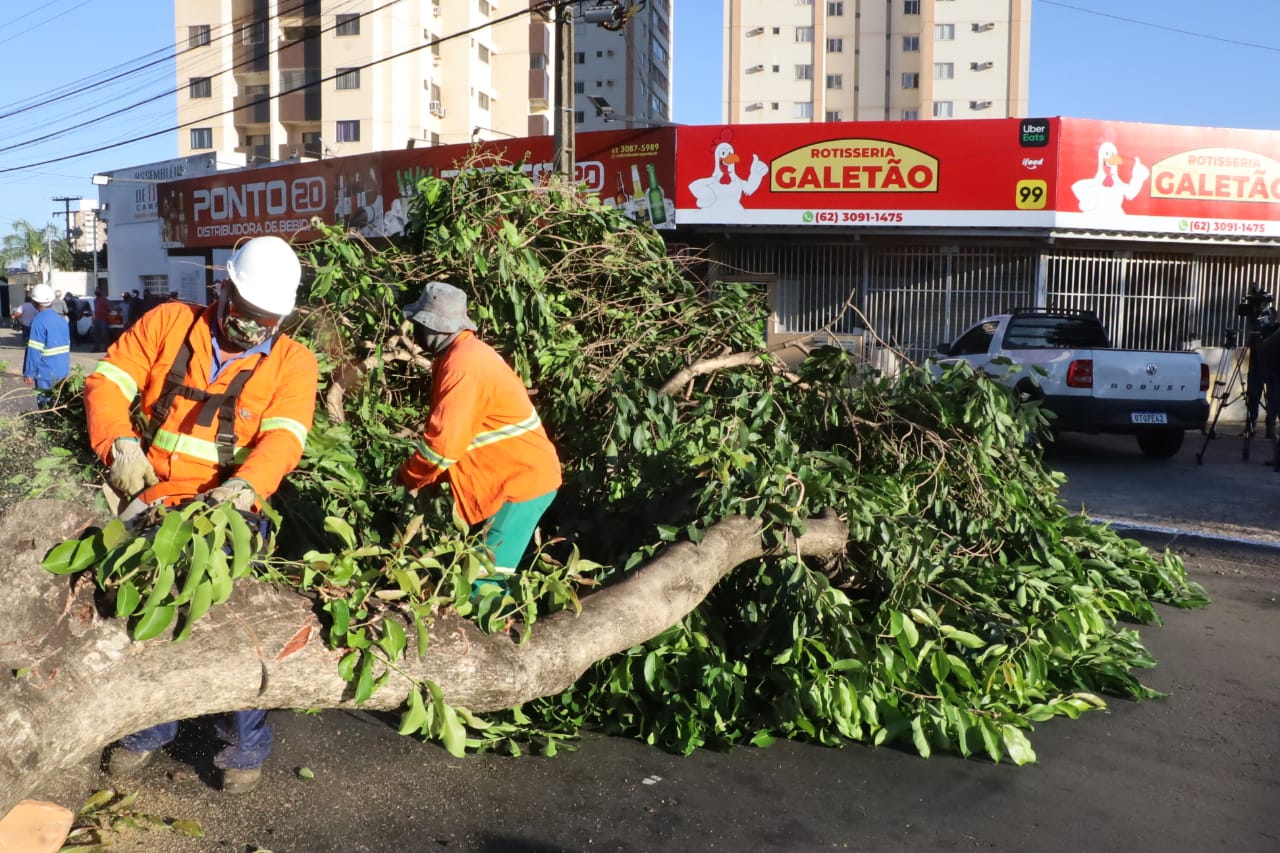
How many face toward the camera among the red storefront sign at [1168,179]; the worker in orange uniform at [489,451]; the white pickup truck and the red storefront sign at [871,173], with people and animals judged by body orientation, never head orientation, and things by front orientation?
2

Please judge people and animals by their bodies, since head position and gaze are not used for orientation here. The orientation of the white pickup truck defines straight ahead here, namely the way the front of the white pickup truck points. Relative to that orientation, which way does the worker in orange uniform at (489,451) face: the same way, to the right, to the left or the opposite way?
to the left

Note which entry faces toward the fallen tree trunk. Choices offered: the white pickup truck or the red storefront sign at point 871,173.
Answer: the red storefront sign

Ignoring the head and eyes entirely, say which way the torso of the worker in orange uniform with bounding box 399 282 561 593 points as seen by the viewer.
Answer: to the viewer's left

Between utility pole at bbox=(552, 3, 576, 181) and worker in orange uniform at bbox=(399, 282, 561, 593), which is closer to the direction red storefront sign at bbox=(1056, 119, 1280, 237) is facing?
the worker in orange uniform

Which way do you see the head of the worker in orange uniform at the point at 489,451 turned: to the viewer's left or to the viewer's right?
to the viewer's left

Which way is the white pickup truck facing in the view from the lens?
facing away from the viewer and to the left of the viewer

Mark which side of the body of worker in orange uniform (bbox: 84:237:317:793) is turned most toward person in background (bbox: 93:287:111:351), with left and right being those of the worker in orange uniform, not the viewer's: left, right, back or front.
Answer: back

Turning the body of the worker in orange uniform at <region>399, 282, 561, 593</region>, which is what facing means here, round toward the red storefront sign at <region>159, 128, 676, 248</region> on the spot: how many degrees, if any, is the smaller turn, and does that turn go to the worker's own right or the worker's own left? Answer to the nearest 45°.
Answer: approximately 90° to the worker's own right

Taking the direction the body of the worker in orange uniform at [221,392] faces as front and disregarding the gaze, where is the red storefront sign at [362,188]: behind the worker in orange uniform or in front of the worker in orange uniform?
behind

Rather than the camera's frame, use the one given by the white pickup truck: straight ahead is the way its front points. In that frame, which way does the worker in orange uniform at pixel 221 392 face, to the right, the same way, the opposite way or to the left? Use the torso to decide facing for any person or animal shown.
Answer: the opposite way

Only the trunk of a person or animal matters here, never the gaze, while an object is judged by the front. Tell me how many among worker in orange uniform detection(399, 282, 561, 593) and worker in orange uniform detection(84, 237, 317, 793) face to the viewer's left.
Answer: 1
